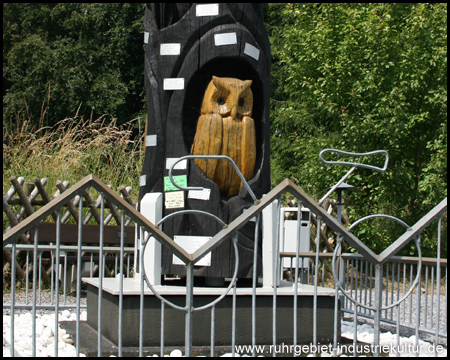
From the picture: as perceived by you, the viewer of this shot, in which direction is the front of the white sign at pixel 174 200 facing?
facing the viewer

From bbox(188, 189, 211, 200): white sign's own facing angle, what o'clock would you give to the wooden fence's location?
The wooden fence is roughly at 5 o'clock from the white sign.

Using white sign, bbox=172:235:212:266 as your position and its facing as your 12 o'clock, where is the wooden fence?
The wooden fence is roughly at 5 o'clock from the white sign.

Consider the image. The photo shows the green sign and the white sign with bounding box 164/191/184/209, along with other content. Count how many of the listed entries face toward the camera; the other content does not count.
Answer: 2

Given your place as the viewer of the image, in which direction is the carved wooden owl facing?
facing the viewer and to the right of the viewer

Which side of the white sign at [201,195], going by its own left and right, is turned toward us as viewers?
front
